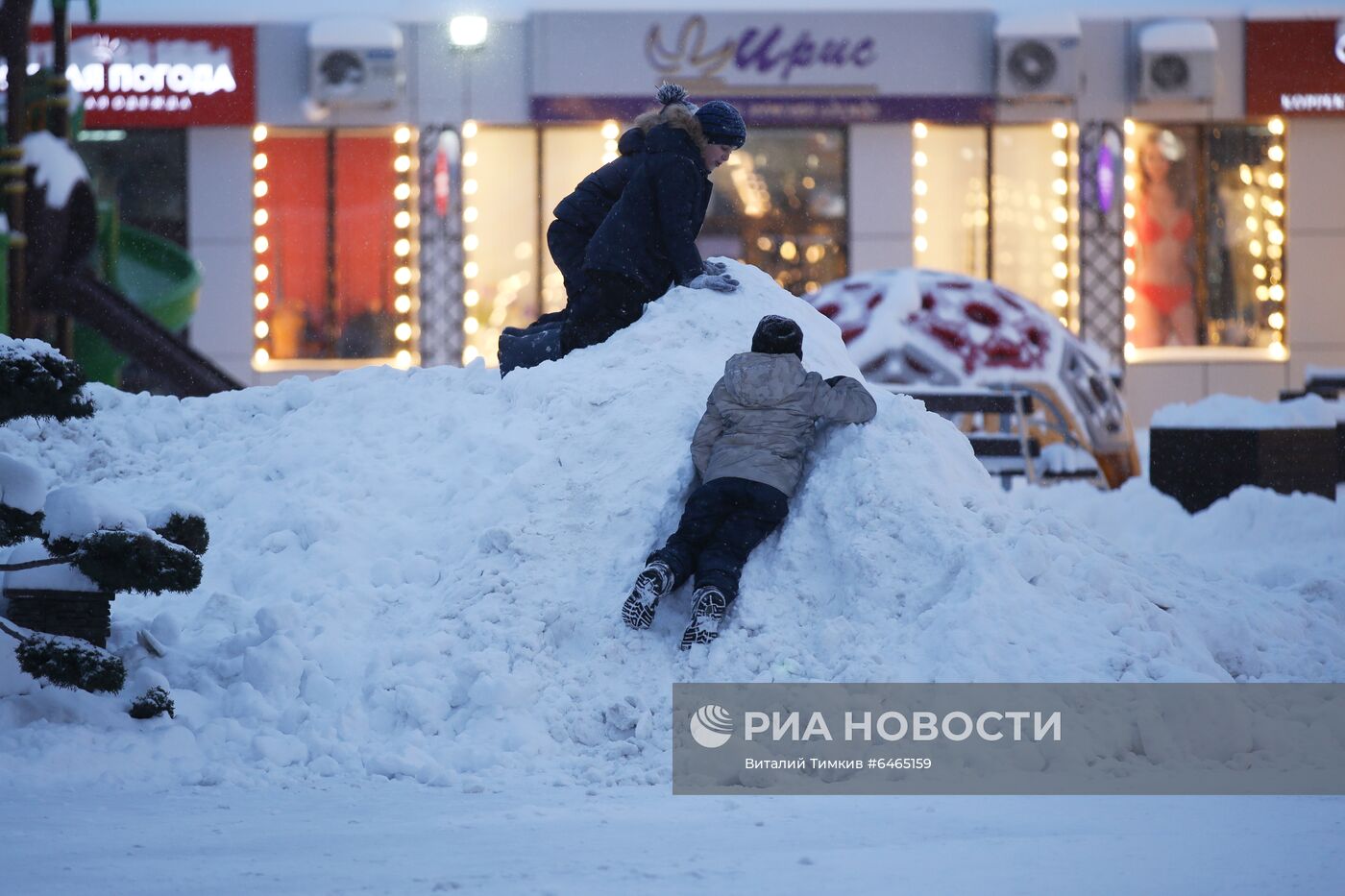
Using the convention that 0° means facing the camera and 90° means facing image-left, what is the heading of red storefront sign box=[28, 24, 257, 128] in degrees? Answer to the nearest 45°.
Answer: approximately 0°

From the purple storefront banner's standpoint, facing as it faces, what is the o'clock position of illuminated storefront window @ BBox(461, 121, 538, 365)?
The illuminated storefront window is roughly at 3 o'clock from the purple storefront banner.

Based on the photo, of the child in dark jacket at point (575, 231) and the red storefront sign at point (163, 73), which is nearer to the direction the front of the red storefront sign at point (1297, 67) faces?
the child in dark jacket
